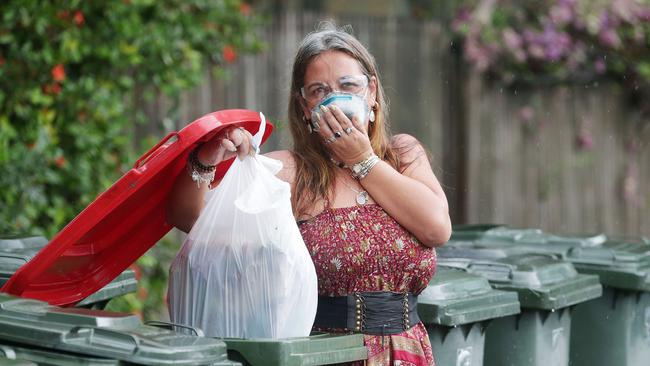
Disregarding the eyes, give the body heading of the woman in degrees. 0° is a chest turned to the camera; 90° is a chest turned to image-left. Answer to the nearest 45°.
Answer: approximately 0°

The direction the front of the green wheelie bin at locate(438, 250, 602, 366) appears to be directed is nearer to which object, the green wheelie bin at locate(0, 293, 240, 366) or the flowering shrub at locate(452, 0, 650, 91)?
the green wheelie bin

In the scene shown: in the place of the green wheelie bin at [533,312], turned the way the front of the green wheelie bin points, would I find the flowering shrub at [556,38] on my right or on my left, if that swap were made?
on my left

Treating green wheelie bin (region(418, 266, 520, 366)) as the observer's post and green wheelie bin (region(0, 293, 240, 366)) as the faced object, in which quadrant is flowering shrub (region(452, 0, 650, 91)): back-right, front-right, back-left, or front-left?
back-right

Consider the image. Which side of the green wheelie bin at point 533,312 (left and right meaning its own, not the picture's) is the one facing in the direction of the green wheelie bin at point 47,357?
right

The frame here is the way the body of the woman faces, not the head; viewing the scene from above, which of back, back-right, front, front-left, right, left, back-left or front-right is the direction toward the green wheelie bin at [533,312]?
back-left

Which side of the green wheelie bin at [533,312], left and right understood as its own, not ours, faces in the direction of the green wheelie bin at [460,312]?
right

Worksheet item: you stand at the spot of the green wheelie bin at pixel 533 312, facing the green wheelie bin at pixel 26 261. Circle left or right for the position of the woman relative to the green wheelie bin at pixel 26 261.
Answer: left

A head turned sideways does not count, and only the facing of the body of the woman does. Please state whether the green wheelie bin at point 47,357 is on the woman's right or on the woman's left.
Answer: on the woman's right

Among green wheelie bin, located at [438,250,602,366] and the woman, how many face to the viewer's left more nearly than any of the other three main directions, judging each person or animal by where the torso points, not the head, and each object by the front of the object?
0
